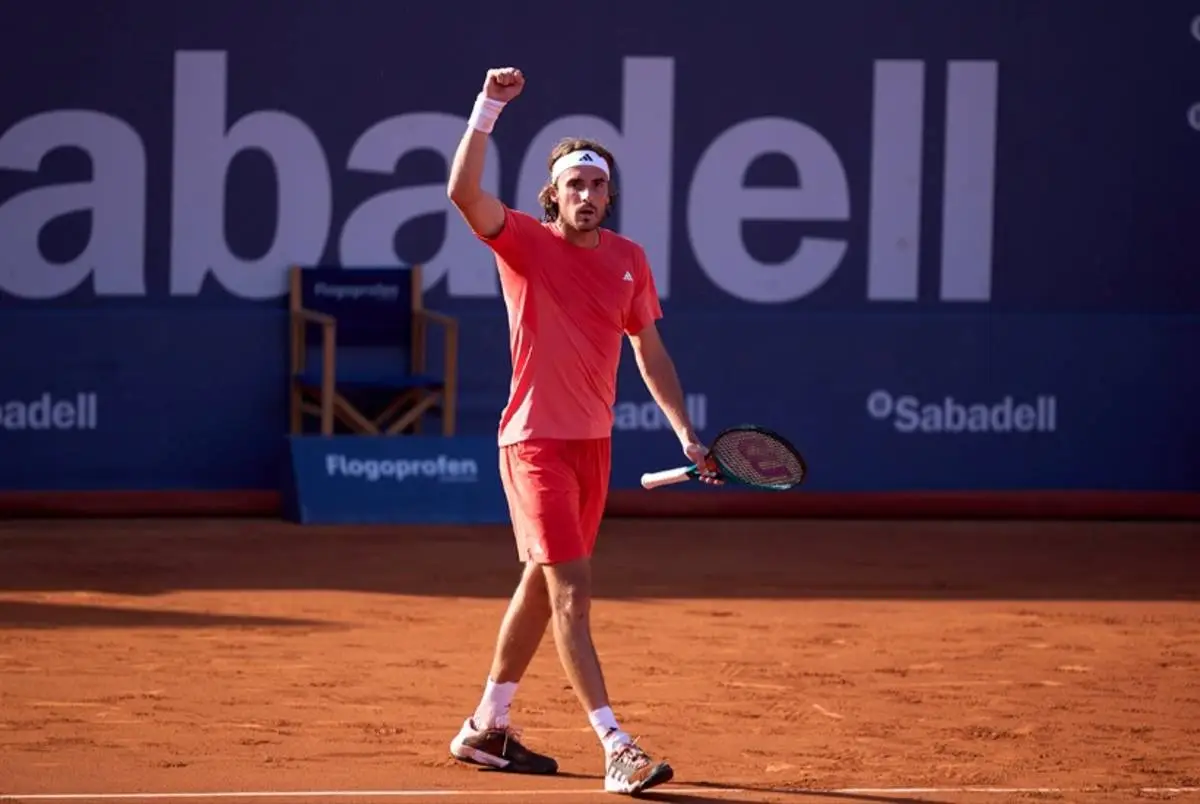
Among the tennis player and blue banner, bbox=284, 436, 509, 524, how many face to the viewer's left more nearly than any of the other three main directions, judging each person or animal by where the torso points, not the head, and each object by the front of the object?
0

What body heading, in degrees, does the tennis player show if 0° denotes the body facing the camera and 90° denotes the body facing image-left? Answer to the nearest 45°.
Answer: approximately 315°

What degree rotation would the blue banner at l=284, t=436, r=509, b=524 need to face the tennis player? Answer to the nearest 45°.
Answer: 0° — it already faces them

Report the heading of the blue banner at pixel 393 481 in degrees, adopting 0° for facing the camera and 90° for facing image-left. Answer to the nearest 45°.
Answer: approximately 0°

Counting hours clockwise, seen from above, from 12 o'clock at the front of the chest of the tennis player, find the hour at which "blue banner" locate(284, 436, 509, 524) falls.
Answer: The blue banner is roughly at 7 o'clock from the tennis player.
